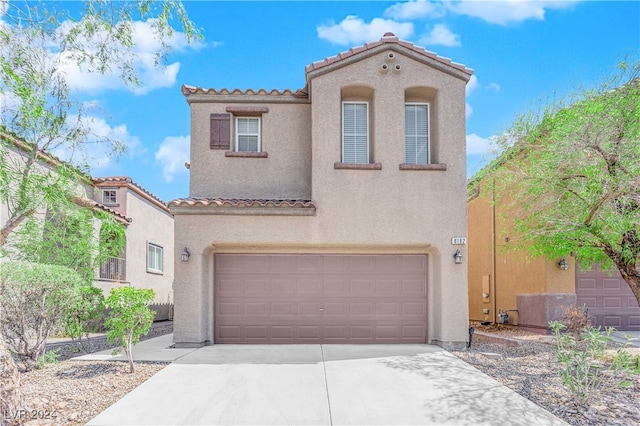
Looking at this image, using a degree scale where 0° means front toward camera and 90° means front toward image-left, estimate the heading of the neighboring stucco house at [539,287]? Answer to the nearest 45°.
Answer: approximately 0°

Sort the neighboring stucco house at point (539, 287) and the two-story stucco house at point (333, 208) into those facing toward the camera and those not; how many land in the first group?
2

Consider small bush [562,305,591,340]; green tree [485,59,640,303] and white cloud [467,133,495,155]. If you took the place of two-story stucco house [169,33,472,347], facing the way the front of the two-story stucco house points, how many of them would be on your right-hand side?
0

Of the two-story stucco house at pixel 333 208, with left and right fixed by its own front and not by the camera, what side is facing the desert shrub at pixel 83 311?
right

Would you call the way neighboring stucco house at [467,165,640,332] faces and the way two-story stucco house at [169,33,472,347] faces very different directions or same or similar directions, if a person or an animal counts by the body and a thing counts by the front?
same or similar directions

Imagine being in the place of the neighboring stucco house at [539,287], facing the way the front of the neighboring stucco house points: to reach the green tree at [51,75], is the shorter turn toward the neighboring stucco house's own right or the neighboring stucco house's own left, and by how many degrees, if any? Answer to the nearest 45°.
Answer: approximately 45° to the neighboring stucco house's own right

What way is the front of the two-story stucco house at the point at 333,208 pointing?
toward the camera

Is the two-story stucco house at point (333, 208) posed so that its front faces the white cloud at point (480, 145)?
no

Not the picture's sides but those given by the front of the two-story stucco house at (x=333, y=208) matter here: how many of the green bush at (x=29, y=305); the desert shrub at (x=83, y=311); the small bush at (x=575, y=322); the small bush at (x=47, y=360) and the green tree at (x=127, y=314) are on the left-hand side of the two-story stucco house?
1
